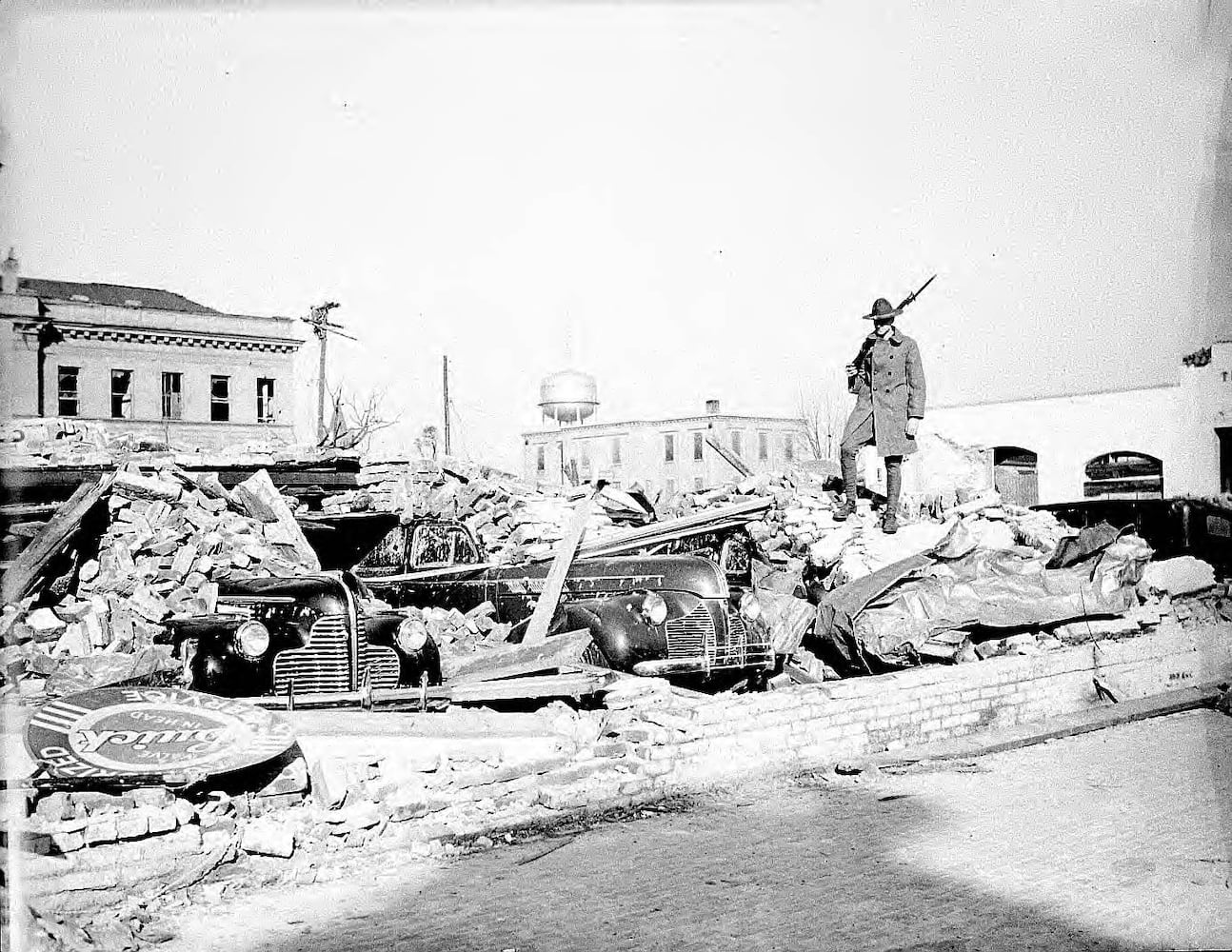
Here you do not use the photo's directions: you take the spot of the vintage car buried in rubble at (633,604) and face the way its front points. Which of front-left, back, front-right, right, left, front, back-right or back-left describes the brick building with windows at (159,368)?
back

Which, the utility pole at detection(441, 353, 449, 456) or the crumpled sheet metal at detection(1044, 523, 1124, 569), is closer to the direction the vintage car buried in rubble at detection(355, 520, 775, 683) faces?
the crumpled sheet metal

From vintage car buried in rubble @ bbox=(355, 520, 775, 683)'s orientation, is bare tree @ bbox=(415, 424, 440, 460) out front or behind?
behind

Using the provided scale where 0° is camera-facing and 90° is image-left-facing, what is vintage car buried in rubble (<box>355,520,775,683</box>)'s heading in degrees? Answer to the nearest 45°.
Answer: approximately 315°

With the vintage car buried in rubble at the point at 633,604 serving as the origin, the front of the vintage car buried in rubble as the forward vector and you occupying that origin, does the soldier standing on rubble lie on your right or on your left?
on your left

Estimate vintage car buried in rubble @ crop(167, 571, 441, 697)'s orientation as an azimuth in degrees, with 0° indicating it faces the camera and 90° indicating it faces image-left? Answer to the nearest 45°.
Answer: approximately 315°

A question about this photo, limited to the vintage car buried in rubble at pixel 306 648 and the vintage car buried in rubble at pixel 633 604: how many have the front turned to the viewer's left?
0

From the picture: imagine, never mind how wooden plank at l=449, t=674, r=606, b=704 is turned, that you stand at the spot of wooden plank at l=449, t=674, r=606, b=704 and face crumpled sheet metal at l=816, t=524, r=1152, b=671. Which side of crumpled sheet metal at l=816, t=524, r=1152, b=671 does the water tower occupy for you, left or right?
left

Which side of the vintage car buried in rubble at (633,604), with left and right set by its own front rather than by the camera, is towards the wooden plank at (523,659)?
right

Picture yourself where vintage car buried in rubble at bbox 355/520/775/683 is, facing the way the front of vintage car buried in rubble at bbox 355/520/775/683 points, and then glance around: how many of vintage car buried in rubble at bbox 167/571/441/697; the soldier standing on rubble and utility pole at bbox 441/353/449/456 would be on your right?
1
